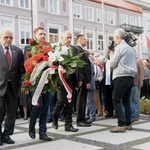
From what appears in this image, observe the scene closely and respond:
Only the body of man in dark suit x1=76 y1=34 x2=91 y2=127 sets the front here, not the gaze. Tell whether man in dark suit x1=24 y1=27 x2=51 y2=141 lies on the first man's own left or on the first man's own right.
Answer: on the first man's own right

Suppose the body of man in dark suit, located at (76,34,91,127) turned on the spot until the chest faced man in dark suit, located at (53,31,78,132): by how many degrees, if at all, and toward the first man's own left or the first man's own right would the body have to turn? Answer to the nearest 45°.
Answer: approximately 135° to the first man's own right

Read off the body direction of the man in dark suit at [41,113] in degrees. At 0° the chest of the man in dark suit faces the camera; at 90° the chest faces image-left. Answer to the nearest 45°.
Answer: approximately 315°

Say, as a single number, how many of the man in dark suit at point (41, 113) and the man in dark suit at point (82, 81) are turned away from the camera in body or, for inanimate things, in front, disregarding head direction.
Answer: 0

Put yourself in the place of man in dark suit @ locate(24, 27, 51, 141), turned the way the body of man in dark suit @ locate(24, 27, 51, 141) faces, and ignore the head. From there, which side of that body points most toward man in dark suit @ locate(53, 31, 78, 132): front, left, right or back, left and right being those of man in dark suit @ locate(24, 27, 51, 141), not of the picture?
left
